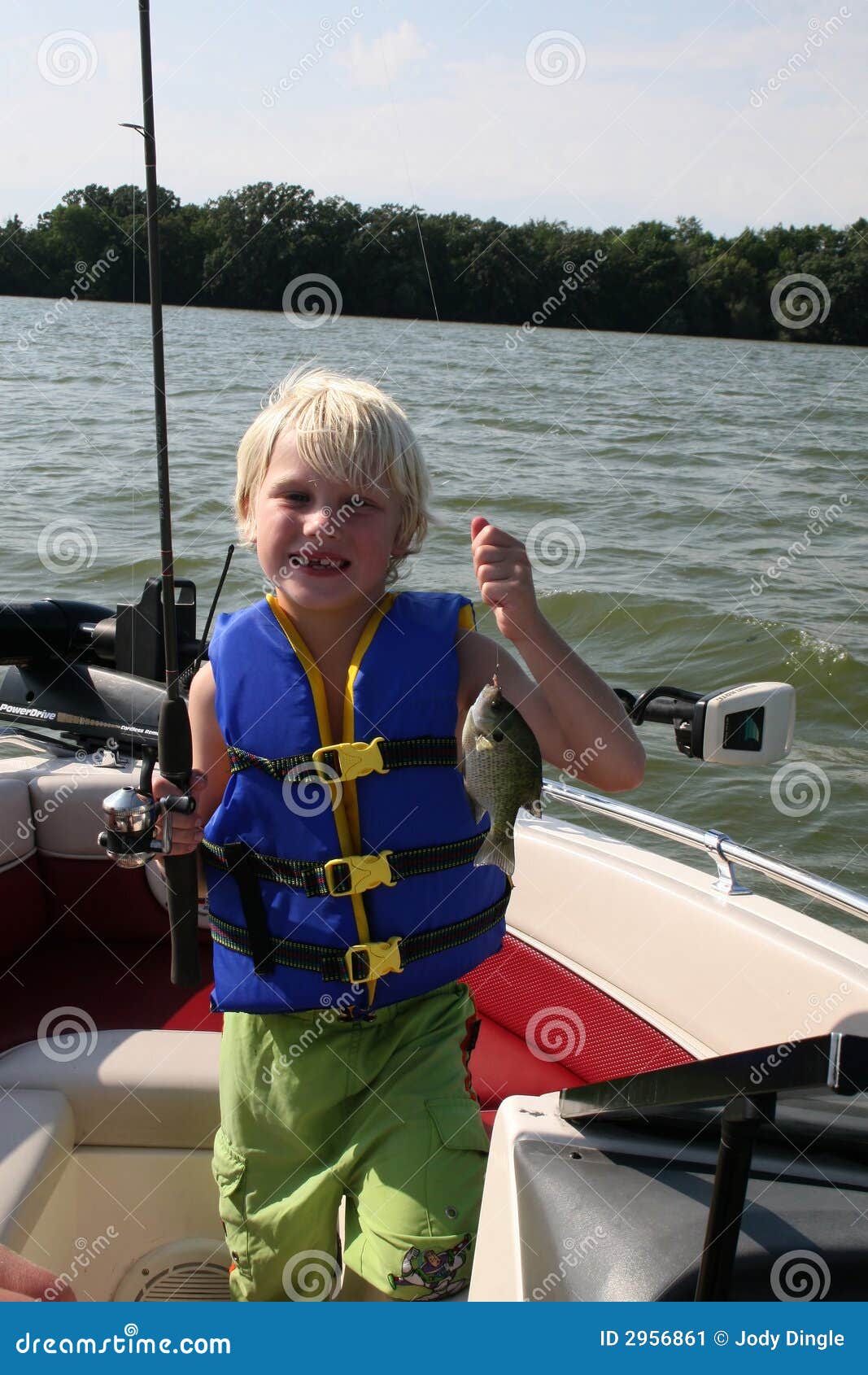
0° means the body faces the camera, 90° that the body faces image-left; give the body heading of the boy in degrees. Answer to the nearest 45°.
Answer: approximately 0°

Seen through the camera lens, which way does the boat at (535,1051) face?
facing away from the viewer and to the left of the viewer
